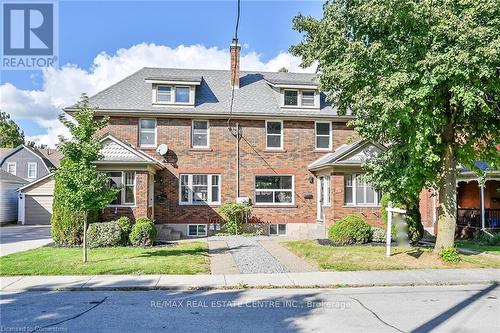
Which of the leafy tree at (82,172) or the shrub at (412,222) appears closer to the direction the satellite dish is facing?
the leafy tree

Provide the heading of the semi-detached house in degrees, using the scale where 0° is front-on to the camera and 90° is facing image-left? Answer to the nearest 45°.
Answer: approximately 0°

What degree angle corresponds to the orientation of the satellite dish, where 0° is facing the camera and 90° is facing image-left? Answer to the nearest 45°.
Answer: approximately 45°

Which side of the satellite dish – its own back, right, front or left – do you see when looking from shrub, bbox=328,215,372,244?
left

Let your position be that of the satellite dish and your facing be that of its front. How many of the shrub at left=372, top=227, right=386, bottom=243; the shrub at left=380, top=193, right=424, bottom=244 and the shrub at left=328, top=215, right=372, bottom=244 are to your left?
3

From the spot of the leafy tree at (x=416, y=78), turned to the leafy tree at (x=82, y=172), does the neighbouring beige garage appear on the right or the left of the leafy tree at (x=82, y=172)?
right
